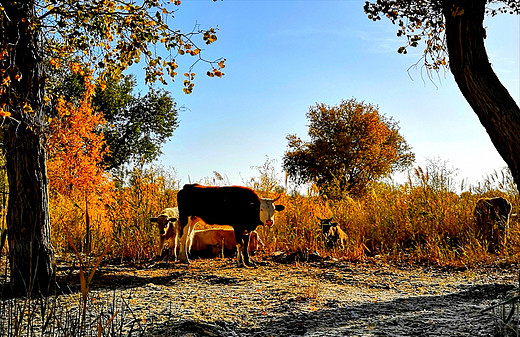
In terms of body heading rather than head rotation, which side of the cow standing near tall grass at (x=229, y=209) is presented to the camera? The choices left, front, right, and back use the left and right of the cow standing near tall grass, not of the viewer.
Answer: right

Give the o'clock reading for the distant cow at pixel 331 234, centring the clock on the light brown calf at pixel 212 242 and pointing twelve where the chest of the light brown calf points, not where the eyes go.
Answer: The distant cow is roughly at 12 o'clock from the light brown calf.

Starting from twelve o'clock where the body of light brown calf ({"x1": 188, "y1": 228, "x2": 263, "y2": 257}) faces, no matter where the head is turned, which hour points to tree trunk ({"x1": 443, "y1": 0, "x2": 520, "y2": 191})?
The tree trunk is roughly at 2 o'clock from the light brown calf.

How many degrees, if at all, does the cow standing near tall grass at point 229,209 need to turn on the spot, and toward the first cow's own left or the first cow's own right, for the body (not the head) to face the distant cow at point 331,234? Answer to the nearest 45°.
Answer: approximately 45° to the first cow's own left

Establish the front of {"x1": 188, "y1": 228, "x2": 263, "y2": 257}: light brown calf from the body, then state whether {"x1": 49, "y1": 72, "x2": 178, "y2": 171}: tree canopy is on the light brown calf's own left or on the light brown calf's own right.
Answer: on the light brown calf's own left

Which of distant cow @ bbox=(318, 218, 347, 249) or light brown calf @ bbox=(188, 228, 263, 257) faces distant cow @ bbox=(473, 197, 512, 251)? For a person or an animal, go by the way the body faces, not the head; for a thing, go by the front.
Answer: the light brown calf

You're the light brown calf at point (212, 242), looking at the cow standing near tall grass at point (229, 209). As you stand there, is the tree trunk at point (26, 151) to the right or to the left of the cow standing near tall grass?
right

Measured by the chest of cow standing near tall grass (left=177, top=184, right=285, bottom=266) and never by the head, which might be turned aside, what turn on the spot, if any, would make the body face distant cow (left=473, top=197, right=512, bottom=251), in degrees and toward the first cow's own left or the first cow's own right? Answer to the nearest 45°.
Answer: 0° — it already faces it

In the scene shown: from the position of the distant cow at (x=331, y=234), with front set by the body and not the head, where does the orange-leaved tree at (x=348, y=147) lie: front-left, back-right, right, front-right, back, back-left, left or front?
back-right

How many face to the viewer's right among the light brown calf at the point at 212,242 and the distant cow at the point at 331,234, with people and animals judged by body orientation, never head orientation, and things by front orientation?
1

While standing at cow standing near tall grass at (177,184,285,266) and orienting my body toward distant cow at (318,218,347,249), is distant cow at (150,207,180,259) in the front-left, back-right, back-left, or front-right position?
back-left
